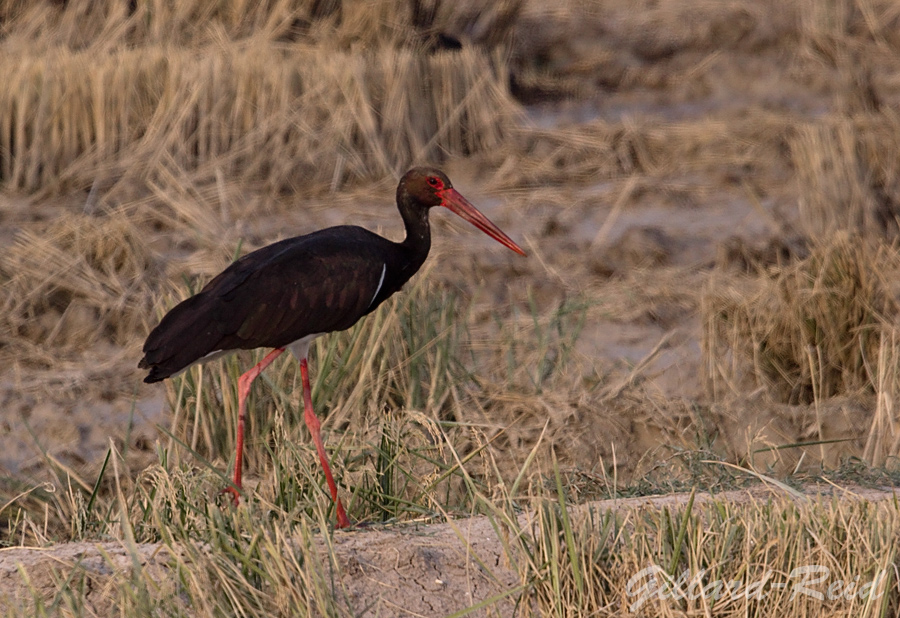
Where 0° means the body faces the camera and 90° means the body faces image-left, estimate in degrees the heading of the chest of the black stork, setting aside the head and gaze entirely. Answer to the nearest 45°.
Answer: approximately 270°
